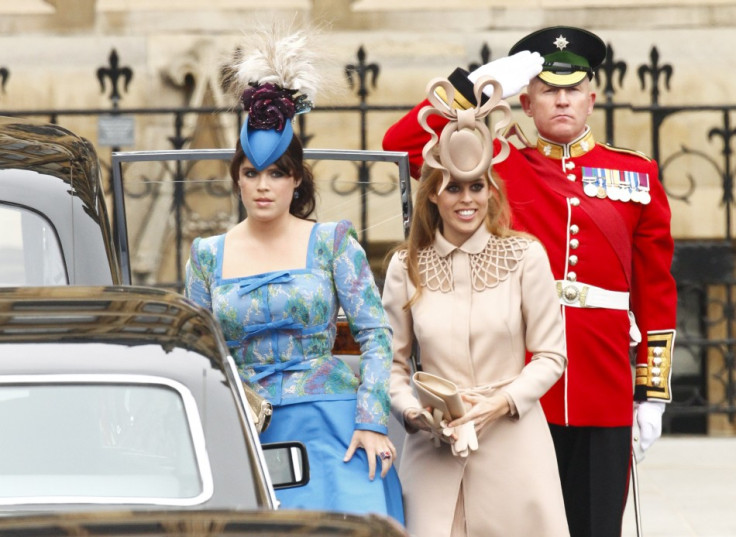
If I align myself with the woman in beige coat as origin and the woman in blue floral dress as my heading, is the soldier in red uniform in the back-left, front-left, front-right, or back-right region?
back-right

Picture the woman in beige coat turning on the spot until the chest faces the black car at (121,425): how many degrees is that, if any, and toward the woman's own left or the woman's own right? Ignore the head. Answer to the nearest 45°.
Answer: approximately 45° to the woman's own right

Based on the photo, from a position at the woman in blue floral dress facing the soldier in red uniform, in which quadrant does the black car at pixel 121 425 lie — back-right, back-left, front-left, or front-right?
back-right

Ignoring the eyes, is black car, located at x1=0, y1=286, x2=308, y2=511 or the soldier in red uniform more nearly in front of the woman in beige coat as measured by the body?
the black car

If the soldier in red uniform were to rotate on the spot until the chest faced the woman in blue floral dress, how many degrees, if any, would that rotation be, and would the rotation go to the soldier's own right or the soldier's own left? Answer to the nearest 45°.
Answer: approximately 45° to the soldier's own right

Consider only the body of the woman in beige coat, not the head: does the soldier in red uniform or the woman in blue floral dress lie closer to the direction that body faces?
the woman in blue floral dress
